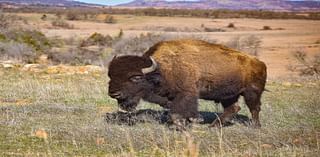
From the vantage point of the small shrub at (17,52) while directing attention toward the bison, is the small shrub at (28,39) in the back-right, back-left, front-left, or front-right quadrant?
back-left

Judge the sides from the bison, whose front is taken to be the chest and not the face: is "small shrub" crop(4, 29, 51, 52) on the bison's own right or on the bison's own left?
on the bison's own right

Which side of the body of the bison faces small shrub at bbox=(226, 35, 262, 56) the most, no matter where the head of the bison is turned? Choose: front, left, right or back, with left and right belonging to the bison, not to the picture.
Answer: right

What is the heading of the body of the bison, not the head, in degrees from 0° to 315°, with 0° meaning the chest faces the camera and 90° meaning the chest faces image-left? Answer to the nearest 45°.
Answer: approximately 90°

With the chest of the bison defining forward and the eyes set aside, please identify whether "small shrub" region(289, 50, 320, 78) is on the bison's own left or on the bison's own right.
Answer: on the bison's own right

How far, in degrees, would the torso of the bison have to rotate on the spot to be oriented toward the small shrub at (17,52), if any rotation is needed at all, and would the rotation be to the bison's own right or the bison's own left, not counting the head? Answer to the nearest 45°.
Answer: approximately 45° to the bison's own right
